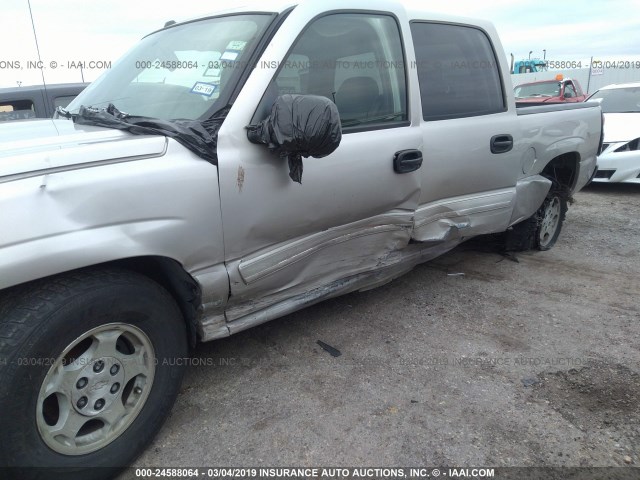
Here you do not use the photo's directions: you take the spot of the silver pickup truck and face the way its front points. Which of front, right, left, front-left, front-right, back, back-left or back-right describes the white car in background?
back

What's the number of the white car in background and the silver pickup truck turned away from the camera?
0

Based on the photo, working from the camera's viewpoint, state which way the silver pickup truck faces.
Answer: facing the viewer and to the left of the viewer

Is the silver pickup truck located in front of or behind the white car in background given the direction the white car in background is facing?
in front

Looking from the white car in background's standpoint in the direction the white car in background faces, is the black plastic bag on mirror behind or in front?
in front

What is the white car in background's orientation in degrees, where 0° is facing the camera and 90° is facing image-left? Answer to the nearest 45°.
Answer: approximately 45°
